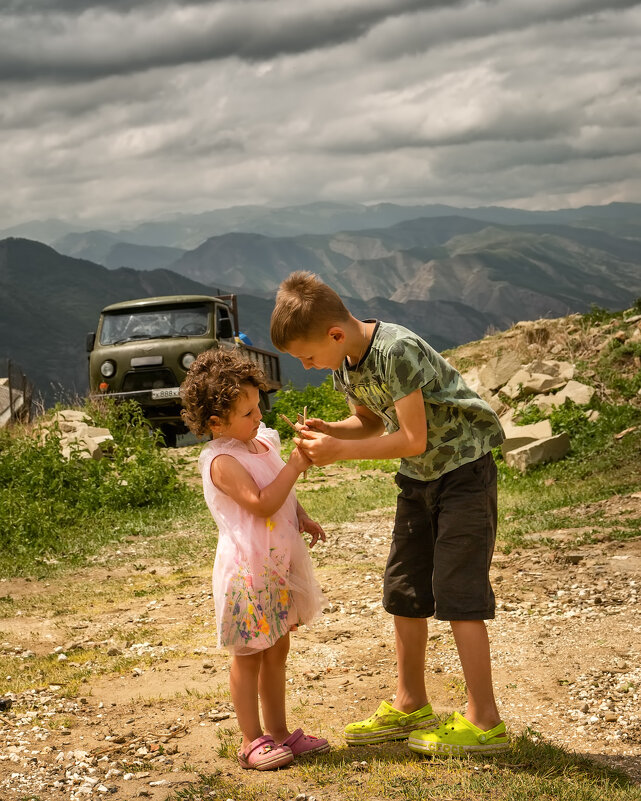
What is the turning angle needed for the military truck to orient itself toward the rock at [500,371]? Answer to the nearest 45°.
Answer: approximately 90° to its left

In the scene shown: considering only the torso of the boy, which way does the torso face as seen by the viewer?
to the viewer's left

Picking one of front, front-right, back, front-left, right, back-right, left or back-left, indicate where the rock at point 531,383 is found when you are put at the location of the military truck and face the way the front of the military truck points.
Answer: left

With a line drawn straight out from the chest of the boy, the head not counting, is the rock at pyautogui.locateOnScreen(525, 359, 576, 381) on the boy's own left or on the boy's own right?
on the boy's own right

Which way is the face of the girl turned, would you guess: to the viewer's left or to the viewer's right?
to the viewer's right

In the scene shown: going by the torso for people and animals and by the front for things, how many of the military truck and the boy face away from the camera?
0

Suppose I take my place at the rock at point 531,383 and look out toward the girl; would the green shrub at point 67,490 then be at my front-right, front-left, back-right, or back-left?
front-right

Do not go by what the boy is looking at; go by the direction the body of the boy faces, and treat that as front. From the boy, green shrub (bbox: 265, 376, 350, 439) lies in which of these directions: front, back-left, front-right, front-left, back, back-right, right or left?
right

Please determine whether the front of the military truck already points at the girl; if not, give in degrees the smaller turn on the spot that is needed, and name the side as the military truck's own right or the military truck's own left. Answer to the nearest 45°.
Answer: approximately 45° to the military truck's own left

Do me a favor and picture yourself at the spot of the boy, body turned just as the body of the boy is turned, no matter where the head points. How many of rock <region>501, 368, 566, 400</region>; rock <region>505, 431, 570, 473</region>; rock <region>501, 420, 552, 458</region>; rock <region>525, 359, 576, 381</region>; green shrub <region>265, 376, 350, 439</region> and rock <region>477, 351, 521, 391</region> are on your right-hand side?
6

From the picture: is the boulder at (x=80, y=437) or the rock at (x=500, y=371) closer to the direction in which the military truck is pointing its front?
the boulder

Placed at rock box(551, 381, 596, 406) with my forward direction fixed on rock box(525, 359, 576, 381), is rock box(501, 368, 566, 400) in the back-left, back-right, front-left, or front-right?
front-left

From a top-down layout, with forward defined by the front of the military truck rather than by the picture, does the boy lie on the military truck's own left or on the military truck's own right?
on the military truck's own left

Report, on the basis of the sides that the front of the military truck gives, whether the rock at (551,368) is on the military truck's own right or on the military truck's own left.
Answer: on the military truck's own left

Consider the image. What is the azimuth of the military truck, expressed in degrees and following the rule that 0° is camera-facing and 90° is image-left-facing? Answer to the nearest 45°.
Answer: approximately 45°
